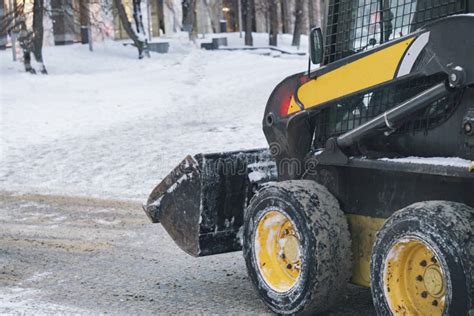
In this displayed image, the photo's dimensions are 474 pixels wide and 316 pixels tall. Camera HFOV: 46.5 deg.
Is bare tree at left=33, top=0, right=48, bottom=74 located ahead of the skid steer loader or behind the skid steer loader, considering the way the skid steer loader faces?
ahead

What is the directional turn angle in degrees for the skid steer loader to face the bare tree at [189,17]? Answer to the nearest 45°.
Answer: approximately 45° to its right

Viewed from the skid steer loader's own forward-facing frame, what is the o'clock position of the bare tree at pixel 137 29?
The bare tree is roughly at 1 o'clock from the skid steer loader.

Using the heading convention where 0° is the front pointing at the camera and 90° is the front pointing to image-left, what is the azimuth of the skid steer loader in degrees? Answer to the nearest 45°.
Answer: approximately 135°
